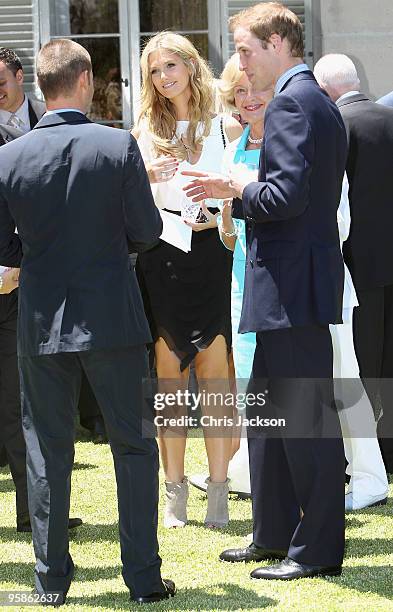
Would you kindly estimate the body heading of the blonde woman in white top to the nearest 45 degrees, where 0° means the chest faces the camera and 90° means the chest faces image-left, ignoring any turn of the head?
approximately 0°

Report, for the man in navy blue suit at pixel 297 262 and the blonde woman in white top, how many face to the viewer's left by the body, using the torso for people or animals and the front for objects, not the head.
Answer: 1

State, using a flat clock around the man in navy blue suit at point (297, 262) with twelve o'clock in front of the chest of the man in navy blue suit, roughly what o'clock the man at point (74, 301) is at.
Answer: The man is roughly at 11 o'clock from the man in navy blue suit.

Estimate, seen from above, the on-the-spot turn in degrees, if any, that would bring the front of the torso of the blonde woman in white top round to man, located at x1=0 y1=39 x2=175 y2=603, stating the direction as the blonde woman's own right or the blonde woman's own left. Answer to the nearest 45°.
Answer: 0° — they already face them

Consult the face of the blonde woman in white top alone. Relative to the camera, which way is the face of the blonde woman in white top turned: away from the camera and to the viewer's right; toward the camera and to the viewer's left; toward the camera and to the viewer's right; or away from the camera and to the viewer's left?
toward the camera and to the viewer's right

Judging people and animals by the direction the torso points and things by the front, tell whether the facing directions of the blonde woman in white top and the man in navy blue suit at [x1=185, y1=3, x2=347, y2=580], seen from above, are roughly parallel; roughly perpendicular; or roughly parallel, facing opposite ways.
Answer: roughly perpendicular

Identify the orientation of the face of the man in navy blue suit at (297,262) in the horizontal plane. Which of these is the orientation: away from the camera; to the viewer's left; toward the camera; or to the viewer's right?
to the viewer's left

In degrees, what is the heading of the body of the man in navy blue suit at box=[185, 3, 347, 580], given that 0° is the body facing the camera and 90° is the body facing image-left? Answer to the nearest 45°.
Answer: approximately 90°

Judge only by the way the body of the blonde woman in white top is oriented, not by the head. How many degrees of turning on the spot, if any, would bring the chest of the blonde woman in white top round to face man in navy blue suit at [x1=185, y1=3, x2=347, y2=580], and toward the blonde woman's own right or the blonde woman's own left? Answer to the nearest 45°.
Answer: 0° — they already face them
